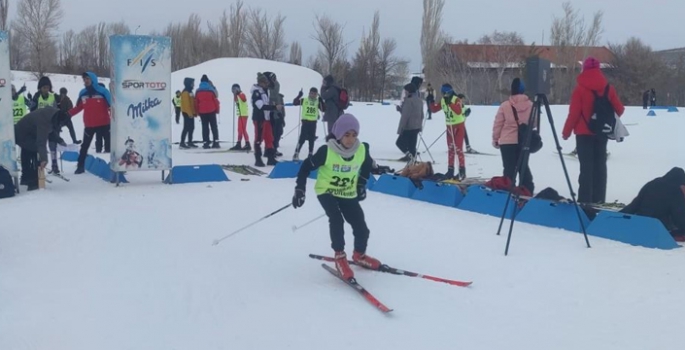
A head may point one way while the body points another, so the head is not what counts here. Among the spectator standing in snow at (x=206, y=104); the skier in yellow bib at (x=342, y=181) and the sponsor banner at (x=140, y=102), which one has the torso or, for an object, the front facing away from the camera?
the spectator standing in snow

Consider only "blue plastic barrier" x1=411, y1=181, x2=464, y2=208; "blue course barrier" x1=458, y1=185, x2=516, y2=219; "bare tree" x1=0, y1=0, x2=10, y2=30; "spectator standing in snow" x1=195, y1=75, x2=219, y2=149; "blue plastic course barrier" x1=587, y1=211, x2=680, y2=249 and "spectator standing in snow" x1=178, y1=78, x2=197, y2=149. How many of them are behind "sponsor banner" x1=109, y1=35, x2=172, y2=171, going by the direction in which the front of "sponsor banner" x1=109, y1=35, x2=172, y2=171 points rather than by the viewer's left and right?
3

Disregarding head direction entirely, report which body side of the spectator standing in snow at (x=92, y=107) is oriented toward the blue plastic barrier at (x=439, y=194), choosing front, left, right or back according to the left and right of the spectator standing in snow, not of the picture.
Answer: left

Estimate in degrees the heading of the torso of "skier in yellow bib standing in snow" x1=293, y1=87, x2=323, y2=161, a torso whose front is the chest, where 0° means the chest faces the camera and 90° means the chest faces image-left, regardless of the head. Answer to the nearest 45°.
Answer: approximately 0°

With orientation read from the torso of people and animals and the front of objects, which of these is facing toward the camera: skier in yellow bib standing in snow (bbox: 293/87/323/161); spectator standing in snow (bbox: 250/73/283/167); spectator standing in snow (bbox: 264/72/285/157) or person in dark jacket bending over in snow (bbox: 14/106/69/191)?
skier in yellow bib standing in snow (bbox: 293/87/323/161)

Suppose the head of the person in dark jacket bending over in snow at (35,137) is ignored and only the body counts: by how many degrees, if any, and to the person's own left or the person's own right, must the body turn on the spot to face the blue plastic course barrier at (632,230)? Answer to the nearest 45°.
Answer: approximately 45° to the person's own right
